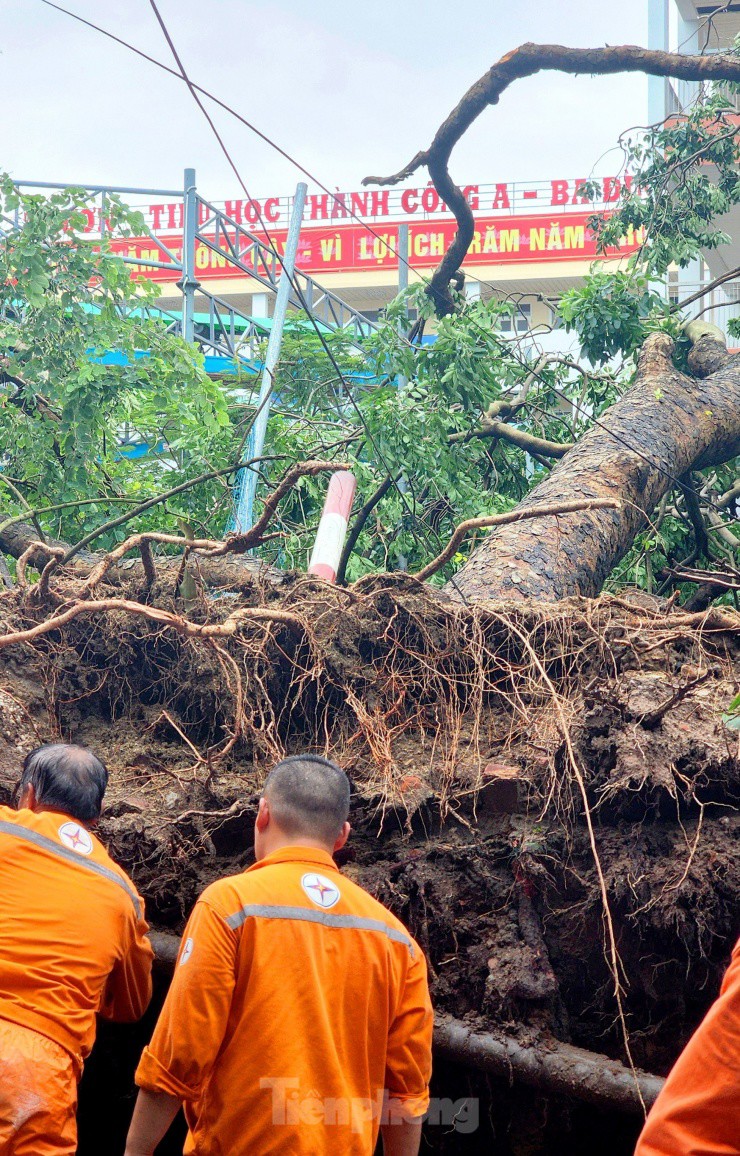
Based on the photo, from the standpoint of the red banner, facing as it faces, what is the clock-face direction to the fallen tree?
The fallen tree is roughly at 12 o'clock from the red banner.

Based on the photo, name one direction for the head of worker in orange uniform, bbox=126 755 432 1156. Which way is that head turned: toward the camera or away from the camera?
away from the camera

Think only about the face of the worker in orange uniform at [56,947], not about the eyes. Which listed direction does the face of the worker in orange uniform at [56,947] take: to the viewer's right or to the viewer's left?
to the viewer's right

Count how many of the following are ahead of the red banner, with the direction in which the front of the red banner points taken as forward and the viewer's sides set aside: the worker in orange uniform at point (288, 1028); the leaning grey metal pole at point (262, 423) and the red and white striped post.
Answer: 3

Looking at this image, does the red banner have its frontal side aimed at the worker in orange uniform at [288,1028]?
yes

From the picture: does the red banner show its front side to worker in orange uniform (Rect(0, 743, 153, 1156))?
yes

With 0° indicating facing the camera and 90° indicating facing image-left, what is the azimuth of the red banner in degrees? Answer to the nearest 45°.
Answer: approximately 0°
